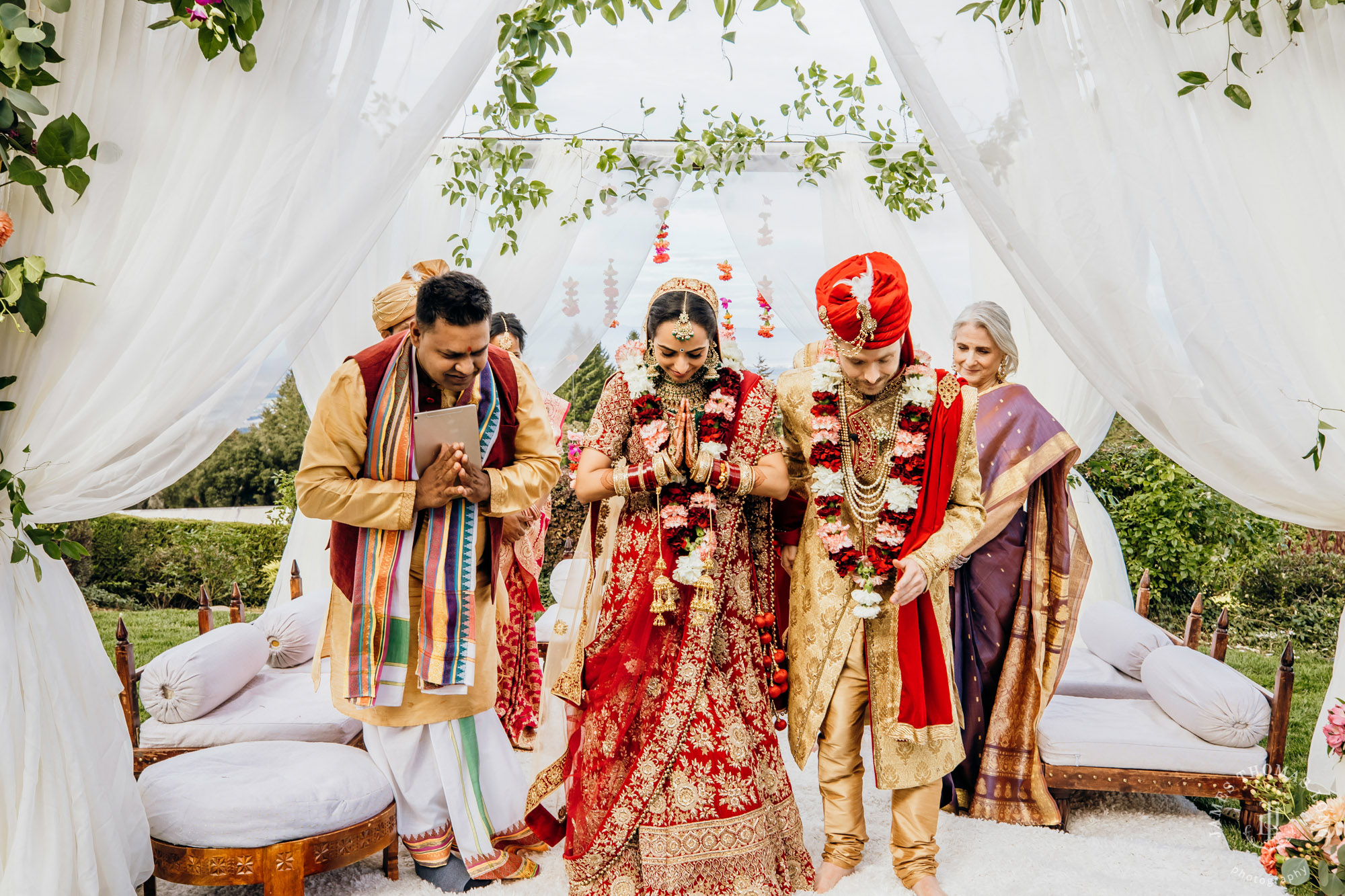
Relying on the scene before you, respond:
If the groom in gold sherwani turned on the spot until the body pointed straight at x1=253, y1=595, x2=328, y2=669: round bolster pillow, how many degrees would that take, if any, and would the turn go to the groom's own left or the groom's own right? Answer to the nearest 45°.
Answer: approximately 90° to the groom's own right

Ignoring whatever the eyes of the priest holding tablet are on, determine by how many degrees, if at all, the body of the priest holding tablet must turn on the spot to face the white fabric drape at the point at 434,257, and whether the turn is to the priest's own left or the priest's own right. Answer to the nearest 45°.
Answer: approximately 180°

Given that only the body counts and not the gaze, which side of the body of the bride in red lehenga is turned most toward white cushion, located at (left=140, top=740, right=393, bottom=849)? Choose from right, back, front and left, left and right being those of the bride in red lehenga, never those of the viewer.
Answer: right

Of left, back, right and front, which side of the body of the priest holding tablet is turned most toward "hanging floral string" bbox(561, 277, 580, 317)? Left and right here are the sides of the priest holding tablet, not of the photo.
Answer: back

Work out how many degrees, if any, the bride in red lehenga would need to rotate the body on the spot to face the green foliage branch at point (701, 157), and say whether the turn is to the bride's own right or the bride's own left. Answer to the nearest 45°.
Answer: approximately 180°

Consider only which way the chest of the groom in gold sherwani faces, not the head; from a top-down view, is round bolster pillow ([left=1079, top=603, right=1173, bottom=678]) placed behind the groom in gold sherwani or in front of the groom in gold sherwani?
behind

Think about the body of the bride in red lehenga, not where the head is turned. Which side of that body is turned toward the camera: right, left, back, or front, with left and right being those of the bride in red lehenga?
front

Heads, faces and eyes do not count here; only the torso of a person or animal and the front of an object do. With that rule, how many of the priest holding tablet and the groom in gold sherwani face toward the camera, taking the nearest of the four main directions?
2

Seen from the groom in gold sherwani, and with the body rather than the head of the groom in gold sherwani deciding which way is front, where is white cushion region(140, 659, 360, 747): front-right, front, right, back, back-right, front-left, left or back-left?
right

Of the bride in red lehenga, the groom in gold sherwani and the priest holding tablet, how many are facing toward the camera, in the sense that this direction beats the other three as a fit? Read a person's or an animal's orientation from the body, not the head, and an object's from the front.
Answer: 3

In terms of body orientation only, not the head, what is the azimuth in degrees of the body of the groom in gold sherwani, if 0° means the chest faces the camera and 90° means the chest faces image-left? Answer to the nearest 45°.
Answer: approximately 0°
